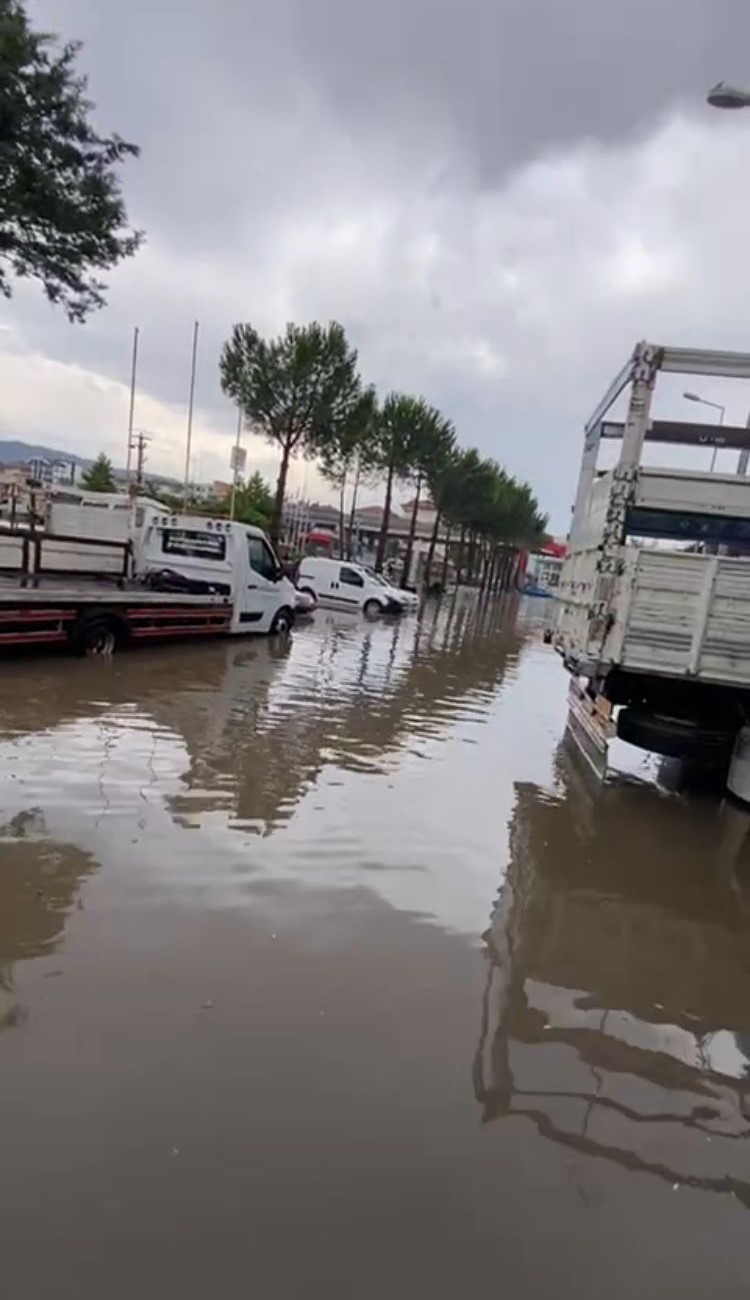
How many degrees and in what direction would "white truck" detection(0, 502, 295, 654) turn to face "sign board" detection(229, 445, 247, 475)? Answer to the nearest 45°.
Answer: approximately 45° to its left

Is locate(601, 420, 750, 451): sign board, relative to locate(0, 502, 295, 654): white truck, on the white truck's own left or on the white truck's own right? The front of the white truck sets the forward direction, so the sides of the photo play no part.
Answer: on the white truck's own right

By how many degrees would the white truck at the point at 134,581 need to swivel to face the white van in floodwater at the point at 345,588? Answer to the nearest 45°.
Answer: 0° — it already faces it

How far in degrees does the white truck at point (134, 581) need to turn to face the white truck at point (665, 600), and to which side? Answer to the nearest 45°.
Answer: approximately 90° to its right

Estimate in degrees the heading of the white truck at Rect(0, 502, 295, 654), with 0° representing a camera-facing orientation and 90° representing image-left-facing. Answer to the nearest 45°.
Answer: approximately 225°

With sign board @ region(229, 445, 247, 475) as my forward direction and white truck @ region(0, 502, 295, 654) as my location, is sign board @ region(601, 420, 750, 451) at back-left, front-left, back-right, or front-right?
back-right
